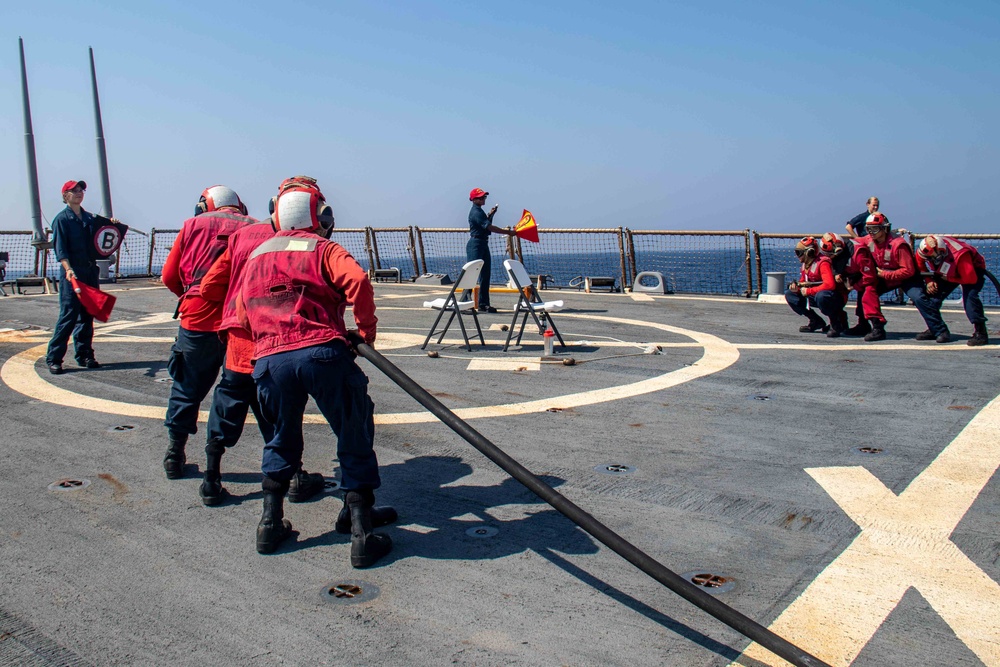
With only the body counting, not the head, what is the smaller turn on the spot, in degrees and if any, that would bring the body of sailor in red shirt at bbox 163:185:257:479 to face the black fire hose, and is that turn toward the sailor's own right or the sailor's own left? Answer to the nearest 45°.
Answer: approximately 135° to the sailor's own right

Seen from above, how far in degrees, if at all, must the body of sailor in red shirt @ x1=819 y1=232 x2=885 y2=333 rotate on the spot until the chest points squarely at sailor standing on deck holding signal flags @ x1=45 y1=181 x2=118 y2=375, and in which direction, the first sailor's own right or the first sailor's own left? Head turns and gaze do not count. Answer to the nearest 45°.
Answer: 0° — they already face them

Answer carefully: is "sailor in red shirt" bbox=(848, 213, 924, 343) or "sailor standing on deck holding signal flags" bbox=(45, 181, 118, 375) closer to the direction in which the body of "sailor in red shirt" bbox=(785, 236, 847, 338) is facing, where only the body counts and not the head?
the sailor standing on deck holding signal flags

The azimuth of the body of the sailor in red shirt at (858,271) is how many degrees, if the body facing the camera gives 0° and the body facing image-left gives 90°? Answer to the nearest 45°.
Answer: approximately 45°

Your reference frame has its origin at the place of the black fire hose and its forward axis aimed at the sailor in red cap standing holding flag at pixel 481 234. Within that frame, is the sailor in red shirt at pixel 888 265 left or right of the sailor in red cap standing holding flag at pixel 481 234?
right

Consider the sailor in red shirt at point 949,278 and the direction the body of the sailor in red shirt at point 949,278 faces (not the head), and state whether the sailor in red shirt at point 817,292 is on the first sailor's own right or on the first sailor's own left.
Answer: on the first sailor's own right

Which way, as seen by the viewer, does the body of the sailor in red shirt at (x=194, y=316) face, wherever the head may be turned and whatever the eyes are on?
away from the camera
